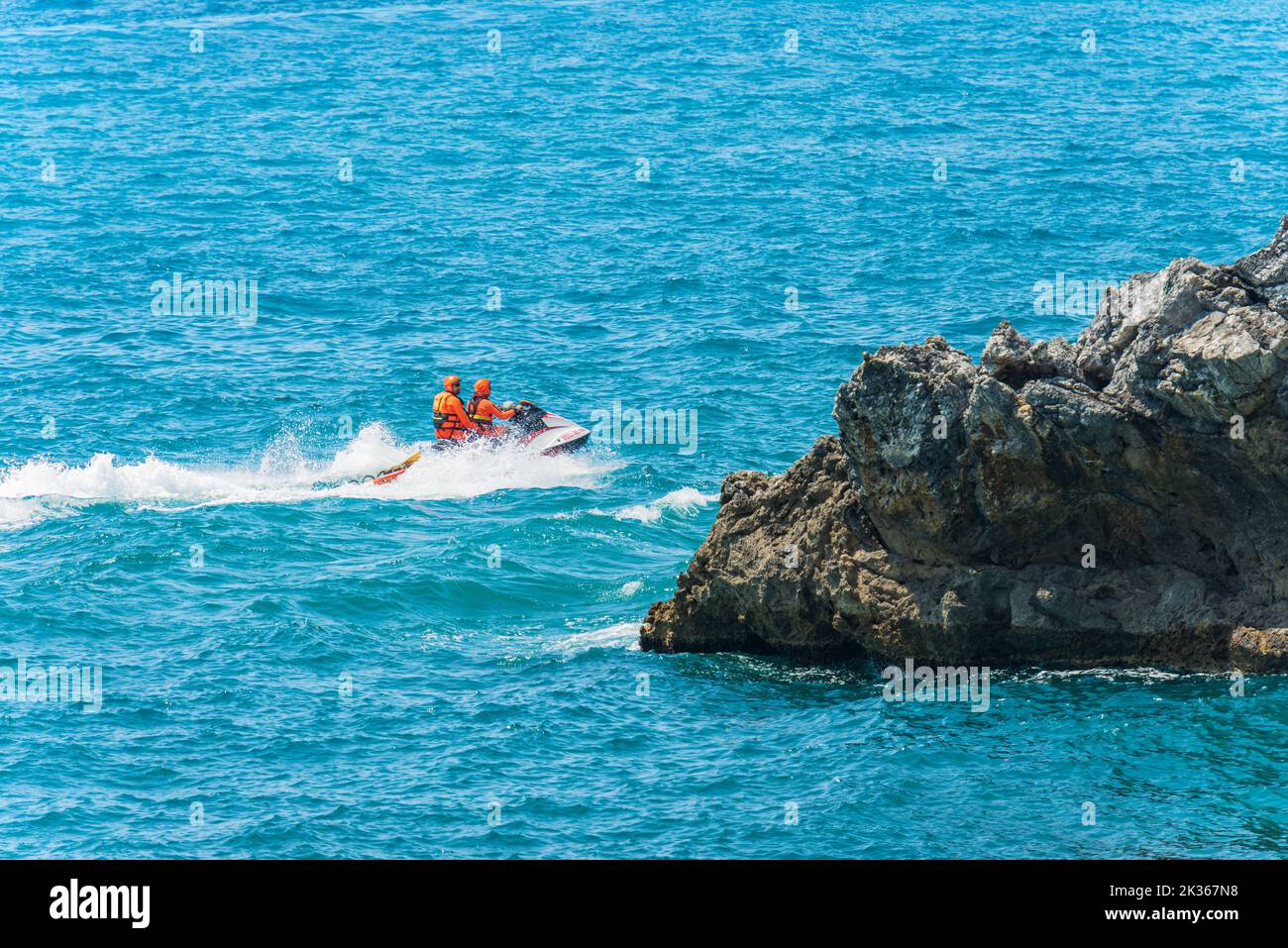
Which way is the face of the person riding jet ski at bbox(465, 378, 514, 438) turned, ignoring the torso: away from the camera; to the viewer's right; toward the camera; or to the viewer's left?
to the viewer's right

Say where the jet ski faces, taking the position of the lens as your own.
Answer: facing to the right of the viewer

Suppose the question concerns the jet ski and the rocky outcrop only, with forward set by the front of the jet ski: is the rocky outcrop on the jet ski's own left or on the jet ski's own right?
on the jet ski's own right
